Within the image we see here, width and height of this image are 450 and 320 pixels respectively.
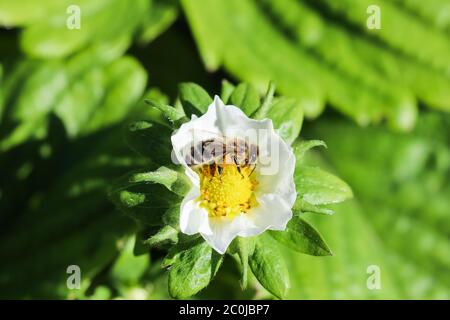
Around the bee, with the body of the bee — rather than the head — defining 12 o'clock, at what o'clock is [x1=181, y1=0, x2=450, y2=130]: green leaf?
The green leaf is roughly at 10 o'clock from the bee.

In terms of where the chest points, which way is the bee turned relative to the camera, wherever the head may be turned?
to the viewer's right

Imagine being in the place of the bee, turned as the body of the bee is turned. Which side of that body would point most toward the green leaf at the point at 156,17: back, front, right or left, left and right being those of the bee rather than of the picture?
left

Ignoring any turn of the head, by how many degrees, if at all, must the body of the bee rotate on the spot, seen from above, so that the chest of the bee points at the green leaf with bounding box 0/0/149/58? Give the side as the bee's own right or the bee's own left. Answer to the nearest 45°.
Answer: approximately 135° to the bee's own left
